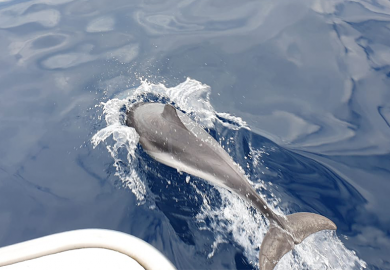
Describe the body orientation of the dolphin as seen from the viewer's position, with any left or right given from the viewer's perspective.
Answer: facing away from the viewer and to the left of the viewer
